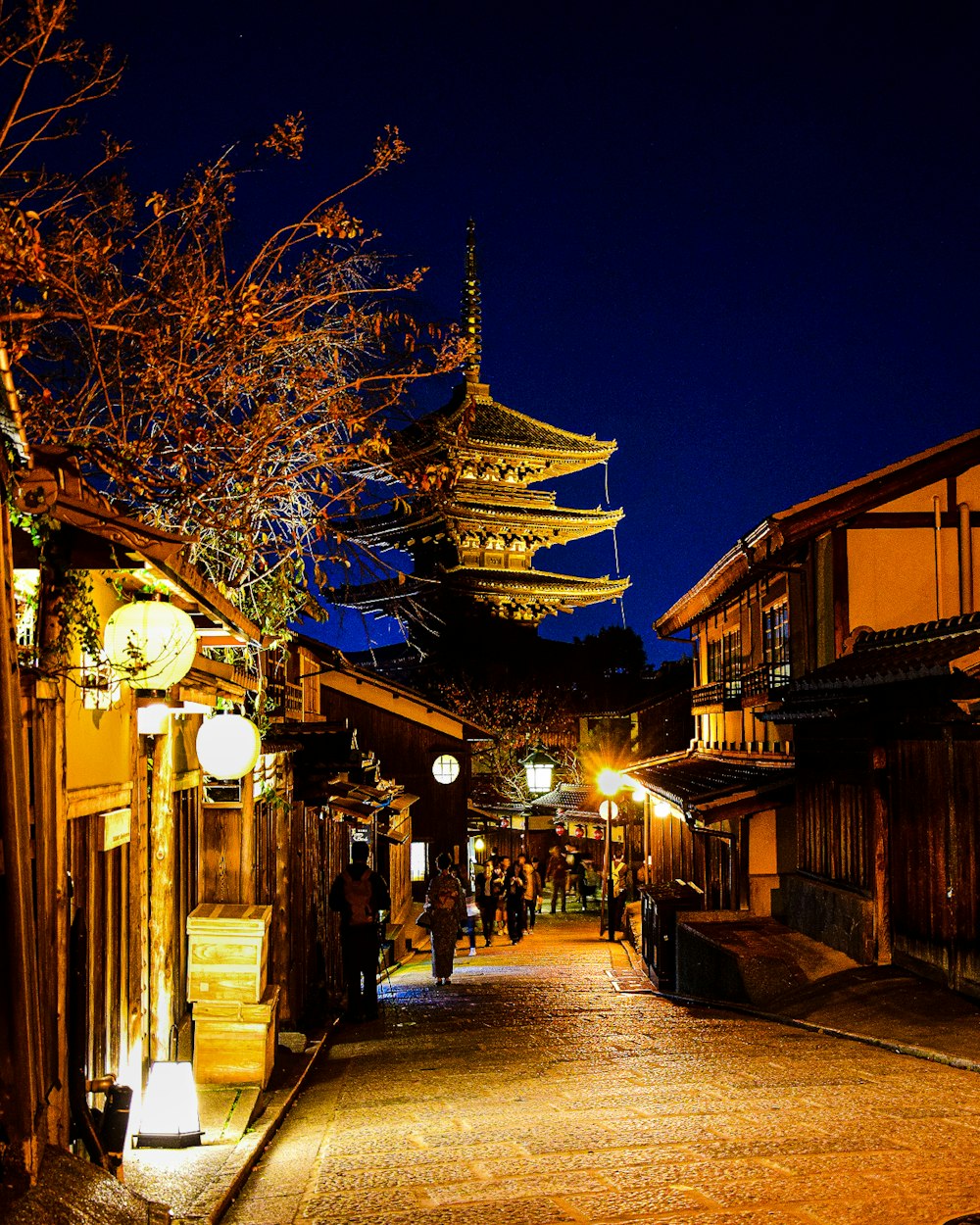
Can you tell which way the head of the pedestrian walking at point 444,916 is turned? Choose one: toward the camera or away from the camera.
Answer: away from the camera

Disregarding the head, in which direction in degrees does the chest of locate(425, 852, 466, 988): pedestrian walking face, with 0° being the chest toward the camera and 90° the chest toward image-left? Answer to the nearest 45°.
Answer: approximately 180°

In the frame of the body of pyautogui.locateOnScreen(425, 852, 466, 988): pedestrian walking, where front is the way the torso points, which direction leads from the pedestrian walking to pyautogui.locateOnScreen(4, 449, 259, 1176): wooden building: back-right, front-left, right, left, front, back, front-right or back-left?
back

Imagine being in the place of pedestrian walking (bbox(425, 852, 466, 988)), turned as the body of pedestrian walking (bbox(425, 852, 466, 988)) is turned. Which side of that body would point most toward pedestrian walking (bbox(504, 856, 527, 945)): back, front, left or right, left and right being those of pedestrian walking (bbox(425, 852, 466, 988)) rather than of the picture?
front

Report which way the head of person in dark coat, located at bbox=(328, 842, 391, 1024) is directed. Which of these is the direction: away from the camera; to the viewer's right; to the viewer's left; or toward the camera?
away from the camera

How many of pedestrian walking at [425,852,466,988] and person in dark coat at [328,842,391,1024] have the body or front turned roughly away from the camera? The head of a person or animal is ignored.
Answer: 2

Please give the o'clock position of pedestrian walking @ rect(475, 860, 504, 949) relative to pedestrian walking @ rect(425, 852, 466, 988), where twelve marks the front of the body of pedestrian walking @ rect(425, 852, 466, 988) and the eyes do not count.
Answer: pedestrian walking @ rect(475, 860, 504, 949) is roughly at 12 o'clock from pedestrian walking @ rect(425, 852, 466, 988).

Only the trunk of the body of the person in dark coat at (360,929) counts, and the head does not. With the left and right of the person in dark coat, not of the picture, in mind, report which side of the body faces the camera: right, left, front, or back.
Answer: back

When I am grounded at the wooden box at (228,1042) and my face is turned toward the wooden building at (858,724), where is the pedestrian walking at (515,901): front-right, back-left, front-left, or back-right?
front-left

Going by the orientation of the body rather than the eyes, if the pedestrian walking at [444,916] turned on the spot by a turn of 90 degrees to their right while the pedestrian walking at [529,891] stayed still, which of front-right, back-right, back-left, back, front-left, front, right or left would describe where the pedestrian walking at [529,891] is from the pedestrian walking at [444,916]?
left

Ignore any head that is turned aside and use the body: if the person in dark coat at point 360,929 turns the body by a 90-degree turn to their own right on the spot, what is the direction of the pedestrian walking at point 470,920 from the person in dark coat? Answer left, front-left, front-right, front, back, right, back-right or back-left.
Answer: left

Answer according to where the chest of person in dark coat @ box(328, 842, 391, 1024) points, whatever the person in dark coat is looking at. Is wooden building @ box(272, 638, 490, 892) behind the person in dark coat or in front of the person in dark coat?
in front

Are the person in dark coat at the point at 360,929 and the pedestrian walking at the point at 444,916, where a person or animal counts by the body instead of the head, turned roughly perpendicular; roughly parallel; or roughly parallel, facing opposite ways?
roughly parallel
